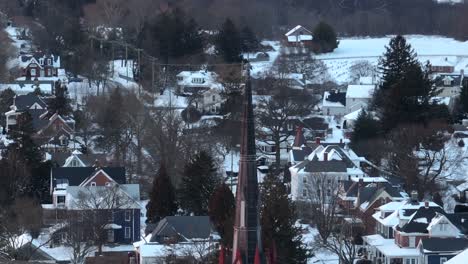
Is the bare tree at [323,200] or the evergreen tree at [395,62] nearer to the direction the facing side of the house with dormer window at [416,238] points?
the bare tree

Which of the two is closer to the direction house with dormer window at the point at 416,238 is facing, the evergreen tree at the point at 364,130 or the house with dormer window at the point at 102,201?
the house with dormer window

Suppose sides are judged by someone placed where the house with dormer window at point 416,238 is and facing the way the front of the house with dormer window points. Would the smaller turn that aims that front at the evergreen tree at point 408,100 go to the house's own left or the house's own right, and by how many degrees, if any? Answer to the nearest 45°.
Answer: approximately 135° to the house's own right

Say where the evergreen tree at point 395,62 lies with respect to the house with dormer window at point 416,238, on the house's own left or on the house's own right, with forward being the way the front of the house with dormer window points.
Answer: on the house's own right

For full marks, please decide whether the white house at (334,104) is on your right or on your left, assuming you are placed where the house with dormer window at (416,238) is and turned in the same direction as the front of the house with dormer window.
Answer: on your right

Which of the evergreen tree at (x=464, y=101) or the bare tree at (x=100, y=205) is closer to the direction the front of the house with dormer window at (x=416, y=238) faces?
the bare tree
